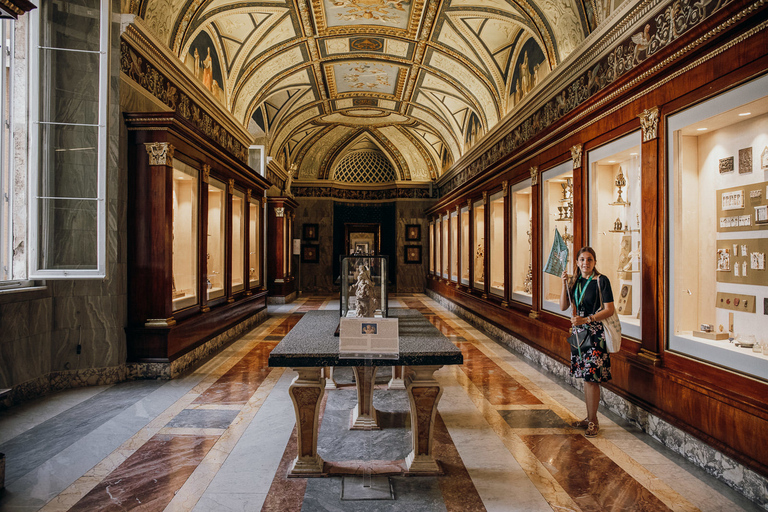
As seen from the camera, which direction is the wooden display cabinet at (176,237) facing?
to the viewer's right

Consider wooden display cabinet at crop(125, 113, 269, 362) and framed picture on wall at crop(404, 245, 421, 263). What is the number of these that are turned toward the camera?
1

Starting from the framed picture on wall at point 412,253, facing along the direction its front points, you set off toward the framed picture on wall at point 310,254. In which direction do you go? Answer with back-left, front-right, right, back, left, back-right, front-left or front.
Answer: right

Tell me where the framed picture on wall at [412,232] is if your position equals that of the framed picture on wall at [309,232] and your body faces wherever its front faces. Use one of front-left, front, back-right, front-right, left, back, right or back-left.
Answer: left

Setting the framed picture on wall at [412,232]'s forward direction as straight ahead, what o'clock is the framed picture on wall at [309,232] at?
the framed picture on wall at [309,232] is roughly at 3 o'clock from the framed picture on wall at [412,232].

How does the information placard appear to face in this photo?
toward the camera

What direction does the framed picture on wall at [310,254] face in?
toward the camera

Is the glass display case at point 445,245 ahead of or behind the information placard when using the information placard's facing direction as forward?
behind

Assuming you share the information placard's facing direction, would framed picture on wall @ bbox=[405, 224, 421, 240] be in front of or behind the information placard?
behind

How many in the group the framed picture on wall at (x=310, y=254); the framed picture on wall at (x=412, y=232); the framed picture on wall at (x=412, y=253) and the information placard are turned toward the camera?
4

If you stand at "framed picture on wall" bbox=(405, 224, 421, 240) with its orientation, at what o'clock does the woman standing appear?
The woman standing is roughly at 12 o'clock from the framed picture on wall.

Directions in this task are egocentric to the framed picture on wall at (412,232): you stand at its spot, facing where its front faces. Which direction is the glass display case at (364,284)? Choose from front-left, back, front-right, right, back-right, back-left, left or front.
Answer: front
